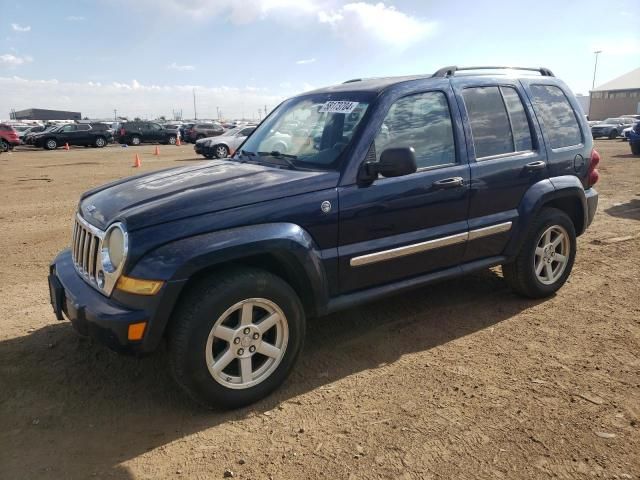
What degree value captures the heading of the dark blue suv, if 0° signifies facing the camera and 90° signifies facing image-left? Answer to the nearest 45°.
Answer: approximately 45°

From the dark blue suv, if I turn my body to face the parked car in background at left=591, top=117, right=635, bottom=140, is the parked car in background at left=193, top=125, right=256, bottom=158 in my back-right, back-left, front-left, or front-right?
front-left

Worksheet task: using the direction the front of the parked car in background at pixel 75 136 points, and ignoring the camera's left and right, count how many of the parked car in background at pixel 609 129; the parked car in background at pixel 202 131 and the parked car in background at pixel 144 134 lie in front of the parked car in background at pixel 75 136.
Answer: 0

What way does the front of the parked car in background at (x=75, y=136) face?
to the viewer's left

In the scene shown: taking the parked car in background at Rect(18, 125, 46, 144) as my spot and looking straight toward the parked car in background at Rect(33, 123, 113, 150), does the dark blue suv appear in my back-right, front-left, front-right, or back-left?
front-right

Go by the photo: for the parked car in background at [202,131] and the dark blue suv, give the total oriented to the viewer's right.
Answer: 0

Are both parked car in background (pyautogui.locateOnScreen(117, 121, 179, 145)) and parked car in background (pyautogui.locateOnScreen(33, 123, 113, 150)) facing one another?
no

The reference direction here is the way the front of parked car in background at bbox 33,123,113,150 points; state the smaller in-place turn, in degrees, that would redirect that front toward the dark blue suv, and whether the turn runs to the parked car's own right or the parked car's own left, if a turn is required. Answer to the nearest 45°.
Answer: approximately 90° to the parked car's own left

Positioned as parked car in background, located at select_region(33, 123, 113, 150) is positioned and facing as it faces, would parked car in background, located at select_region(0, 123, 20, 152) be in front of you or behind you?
in front

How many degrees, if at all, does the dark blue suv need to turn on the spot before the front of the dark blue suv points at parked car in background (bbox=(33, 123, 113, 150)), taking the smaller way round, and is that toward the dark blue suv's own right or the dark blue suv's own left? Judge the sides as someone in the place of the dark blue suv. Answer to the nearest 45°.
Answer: approximately 90° to the dark blue suv's own right

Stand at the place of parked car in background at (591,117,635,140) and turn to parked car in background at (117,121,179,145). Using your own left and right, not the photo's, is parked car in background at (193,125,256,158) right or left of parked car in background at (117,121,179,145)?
left
